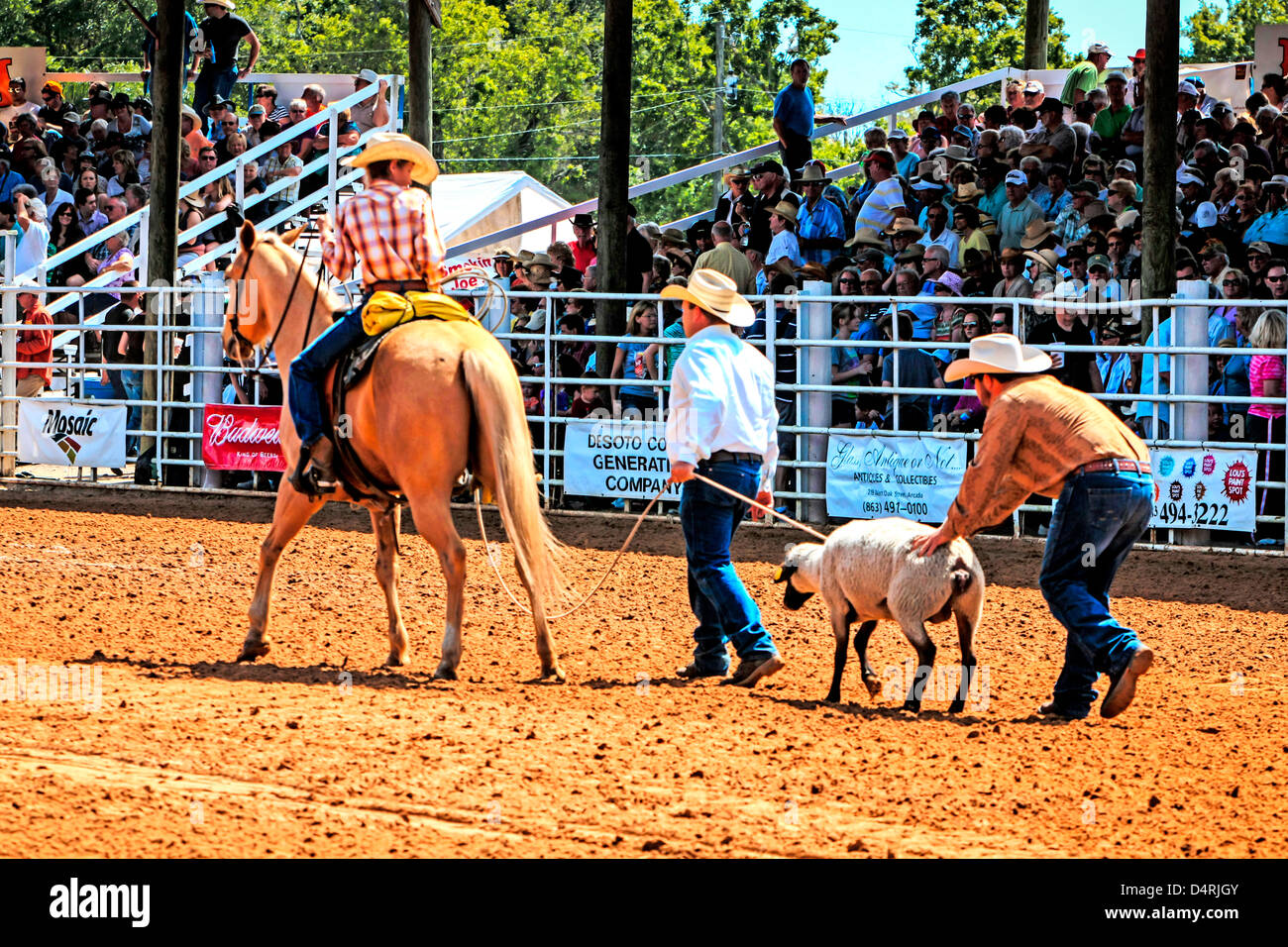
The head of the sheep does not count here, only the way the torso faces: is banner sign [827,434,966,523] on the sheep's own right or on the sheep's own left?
on the sheep's own right

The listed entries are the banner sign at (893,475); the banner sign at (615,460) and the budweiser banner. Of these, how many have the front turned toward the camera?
3

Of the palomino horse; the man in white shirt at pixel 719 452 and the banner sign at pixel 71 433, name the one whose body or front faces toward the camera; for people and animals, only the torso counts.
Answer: the banner sign

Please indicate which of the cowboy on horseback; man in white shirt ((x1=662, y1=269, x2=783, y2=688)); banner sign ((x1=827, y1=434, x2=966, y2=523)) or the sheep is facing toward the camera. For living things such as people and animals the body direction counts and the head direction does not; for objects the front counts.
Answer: the banner sign

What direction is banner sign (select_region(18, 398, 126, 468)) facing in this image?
toward the camera

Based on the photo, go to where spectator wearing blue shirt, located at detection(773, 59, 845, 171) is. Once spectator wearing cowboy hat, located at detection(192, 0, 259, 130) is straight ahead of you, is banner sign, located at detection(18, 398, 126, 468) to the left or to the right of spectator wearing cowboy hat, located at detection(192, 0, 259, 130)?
left

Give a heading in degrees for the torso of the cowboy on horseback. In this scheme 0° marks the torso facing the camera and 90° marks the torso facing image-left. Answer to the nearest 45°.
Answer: approximately 135°

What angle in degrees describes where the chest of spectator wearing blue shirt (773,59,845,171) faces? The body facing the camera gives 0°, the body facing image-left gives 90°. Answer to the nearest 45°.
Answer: approximately 315°

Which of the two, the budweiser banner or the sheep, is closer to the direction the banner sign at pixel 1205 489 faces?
the sheep

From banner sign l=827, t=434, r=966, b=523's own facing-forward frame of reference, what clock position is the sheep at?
The sheep is roughly at 12 o'clock from the banner sign.

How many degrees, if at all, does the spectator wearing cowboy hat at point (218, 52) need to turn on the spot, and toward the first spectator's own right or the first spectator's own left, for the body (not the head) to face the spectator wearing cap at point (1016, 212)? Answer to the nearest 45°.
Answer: approximately 90° to the first spectator's own left

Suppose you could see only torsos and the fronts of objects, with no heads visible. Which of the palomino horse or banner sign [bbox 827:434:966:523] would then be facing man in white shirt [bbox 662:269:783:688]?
the banner sign

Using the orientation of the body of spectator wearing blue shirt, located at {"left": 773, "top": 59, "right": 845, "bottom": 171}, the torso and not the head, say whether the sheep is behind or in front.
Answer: in front

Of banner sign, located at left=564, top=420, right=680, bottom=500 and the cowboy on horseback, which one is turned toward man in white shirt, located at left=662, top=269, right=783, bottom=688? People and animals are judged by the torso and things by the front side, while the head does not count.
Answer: the banner sign

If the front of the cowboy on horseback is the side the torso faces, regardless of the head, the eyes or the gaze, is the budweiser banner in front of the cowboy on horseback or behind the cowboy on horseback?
in front

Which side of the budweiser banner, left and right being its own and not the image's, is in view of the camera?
front

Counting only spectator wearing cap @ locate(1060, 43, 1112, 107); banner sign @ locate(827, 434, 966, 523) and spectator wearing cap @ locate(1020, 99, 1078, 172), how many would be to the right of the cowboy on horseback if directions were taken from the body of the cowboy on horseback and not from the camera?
3

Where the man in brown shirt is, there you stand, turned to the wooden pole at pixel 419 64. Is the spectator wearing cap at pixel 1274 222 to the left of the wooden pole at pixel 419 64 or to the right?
right

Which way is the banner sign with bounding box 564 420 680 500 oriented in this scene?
toward the camera

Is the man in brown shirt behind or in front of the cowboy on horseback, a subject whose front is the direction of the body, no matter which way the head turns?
behind

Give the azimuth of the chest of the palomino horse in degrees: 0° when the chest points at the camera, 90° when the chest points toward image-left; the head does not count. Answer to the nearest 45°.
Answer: approximately 135°

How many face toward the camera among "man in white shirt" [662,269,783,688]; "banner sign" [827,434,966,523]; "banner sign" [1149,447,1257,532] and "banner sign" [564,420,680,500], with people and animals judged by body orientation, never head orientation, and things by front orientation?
3
